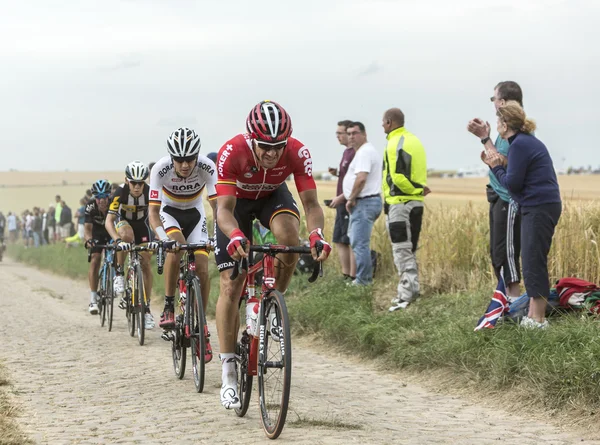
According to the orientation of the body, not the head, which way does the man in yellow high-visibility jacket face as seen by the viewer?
to the viewer's left

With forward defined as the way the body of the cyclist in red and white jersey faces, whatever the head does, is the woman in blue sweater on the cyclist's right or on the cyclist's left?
on the cyclist's left

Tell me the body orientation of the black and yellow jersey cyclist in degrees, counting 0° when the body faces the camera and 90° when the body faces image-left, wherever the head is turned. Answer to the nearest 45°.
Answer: approximately 0°
